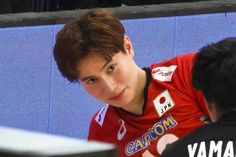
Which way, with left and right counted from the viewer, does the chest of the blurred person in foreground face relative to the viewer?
facing away from the viewer

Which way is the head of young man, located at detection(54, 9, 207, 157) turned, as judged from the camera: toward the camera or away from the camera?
toward the camera
